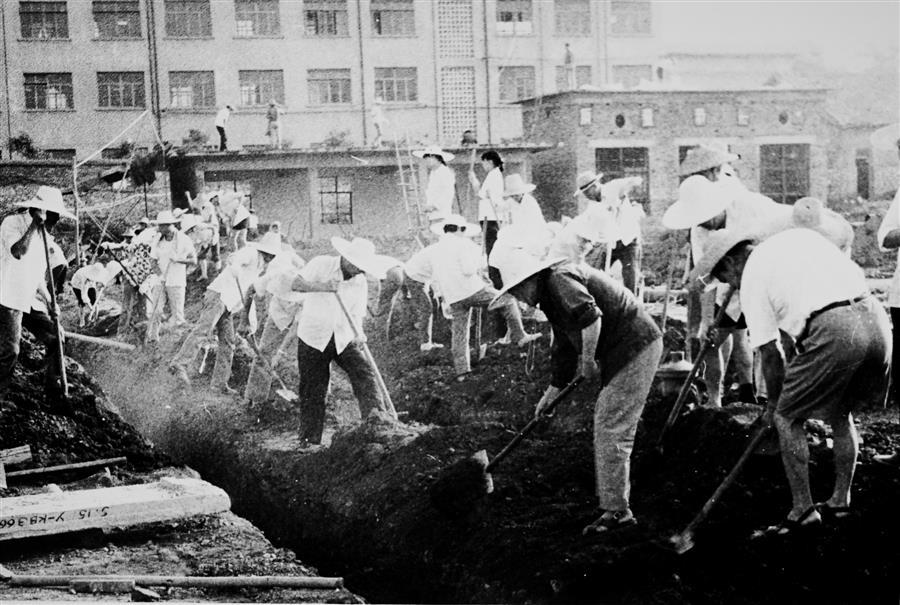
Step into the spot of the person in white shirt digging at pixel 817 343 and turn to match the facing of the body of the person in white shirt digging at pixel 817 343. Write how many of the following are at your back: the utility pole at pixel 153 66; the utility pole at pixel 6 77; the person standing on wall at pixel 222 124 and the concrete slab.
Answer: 0

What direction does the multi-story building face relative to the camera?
toward the camera
